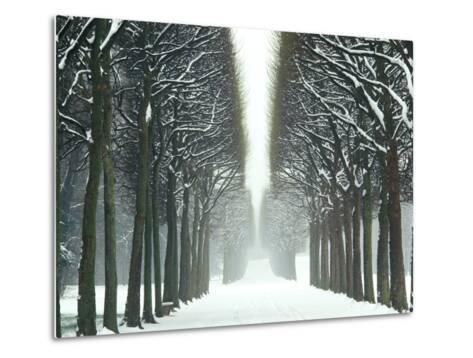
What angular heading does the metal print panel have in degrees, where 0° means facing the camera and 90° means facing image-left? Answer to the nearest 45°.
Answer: approximately 315°
